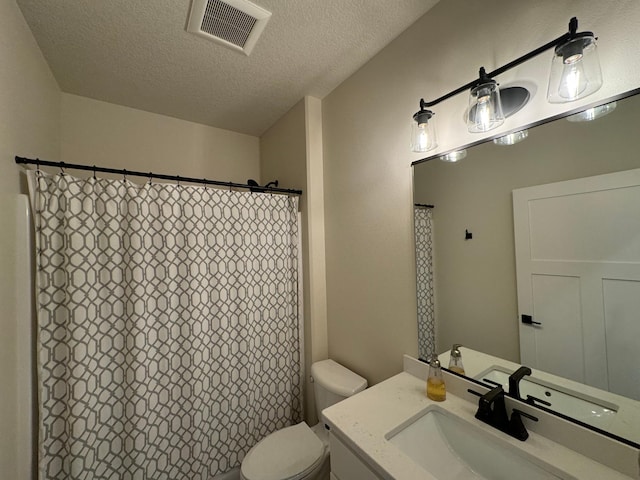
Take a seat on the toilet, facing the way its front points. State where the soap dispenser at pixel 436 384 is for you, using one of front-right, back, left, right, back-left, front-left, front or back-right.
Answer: left

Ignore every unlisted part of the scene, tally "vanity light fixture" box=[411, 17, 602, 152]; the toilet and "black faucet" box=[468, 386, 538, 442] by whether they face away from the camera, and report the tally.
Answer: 0

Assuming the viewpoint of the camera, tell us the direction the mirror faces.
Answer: facing the viewer and to the left of the viewer

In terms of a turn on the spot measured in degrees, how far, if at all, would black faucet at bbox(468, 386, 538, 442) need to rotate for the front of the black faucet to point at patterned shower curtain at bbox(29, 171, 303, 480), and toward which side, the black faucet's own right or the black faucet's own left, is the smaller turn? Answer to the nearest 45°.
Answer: approximately 45° to the black faucet's own right

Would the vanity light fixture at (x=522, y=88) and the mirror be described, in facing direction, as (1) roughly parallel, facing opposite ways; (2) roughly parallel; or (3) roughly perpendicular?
roughly parallel

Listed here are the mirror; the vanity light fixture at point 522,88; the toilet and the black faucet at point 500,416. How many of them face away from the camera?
0

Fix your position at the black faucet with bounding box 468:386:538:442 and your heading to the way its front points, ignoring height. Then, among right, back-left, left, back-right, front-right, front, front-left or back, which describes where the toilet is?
front-right

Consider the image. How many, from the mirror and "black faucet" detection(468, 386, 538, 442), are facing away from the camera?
0

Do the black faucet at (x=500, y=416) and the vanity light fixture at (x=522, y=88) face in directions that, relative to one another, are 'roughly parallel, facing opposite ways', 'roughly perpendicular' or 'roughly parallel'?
roughly parallel
